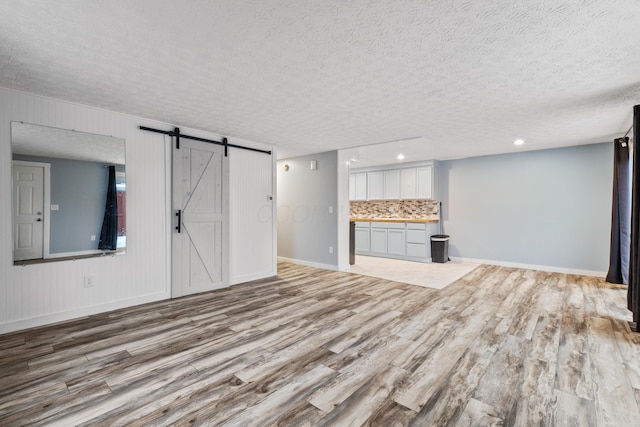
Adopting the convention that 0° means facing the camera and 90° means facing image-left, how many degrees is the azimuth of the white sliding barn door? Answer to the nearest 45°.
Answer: approximately 315°

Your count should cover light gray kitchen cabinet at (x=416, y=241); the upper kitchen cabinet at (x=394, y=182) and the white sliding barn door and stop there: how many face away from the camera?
0

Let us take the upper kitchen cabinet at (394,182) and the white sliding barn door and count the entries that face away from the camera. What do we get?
0

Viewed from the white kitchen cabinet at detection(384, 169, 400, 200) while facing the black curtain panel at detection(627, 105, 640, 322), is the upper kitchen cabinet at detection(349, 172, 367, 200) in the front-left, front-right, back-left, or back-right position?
back-right

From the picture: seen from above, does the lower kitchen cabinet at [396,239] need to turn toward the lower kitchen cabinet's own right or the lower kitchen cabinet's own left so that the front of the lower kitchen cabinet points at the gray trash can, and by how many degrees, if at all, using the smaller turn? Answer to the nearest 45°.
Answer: approximately 135° to the lower kitchen cabinet's own left

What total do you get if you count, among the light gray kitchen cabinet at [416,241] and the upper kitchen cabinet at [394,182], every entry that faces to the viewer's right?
0

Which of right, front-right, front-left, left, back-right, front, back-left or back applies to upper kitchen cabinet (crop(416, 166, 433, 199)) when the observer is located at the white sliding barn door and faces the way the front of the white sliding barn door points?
front-left

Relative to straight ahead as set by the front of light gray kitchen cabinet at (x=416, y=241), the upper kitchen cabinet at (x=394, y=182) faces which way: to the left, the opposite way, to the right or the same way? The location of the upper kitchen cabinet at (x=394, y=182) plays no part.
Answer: the same way

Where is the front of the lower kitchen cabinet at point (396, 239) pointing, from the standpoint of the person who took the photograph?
facing the viewer and to the left of the viewer

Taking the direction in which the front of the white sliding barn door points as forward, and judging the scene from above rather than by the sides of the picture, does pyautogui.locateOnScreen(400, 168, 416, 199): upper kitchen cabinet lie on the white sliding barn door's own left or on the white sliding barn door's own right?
on the white sliding barn door's own left
